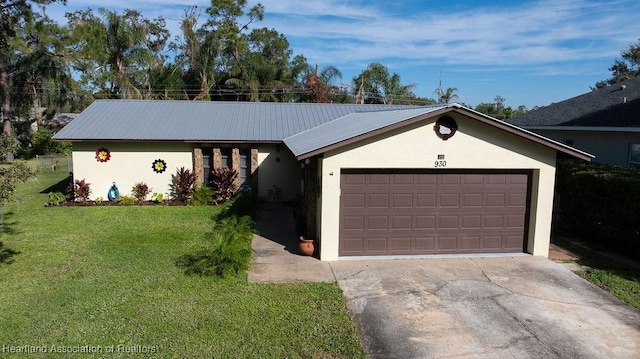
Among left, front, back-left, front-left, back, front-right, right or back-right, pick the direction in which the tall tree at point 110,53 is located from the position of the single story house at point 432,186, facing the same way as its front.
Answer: back-right

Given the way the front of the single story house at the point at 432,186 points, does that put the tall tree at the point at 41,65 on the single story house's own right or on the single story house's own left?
on the single story house's own right

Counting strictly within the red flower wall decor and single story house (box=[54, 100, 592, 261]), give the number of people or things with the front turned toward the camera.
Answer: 2

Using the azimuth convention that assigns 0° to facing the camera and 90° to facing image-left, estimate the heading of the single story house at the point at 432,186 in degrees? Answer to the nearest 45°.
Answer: approximately 0°

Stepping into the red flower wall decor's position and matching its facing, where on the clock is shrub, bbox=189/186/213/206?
The shrub is roughly at 10 o'clock from the red flower wall decor.

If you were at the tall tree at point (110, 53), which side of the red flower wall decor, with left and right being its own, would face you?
back

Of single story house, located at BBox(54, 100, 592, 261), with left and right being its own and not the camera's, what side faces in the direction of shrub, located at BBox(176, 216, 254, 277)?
front

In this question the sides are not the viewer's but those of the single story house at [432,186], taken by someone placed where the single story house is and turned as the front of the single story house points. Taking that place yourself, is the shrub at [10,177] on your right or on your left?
on your right
